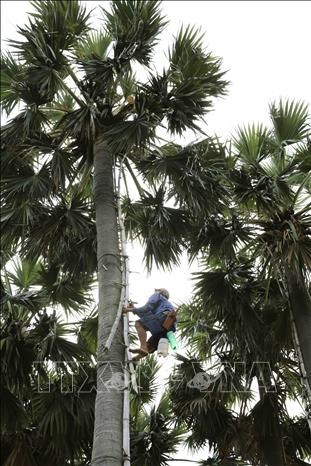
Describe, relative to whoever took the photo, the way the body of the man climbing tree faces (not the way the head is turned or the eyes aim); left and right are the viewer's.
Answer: facing to the left of the viewer

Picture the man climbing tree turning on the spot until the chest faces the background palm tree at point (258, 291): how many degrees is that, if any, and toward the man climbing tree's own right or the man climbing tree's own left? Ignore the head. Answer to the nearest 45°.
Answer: approximately 135° to the man climbing tree's own right

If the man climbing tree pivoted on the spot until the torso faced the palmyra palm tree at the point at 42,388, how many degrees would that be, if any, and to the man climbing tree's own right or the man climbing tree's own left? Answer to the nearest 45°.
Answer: approximately 45° to the man climbing tree's own right
